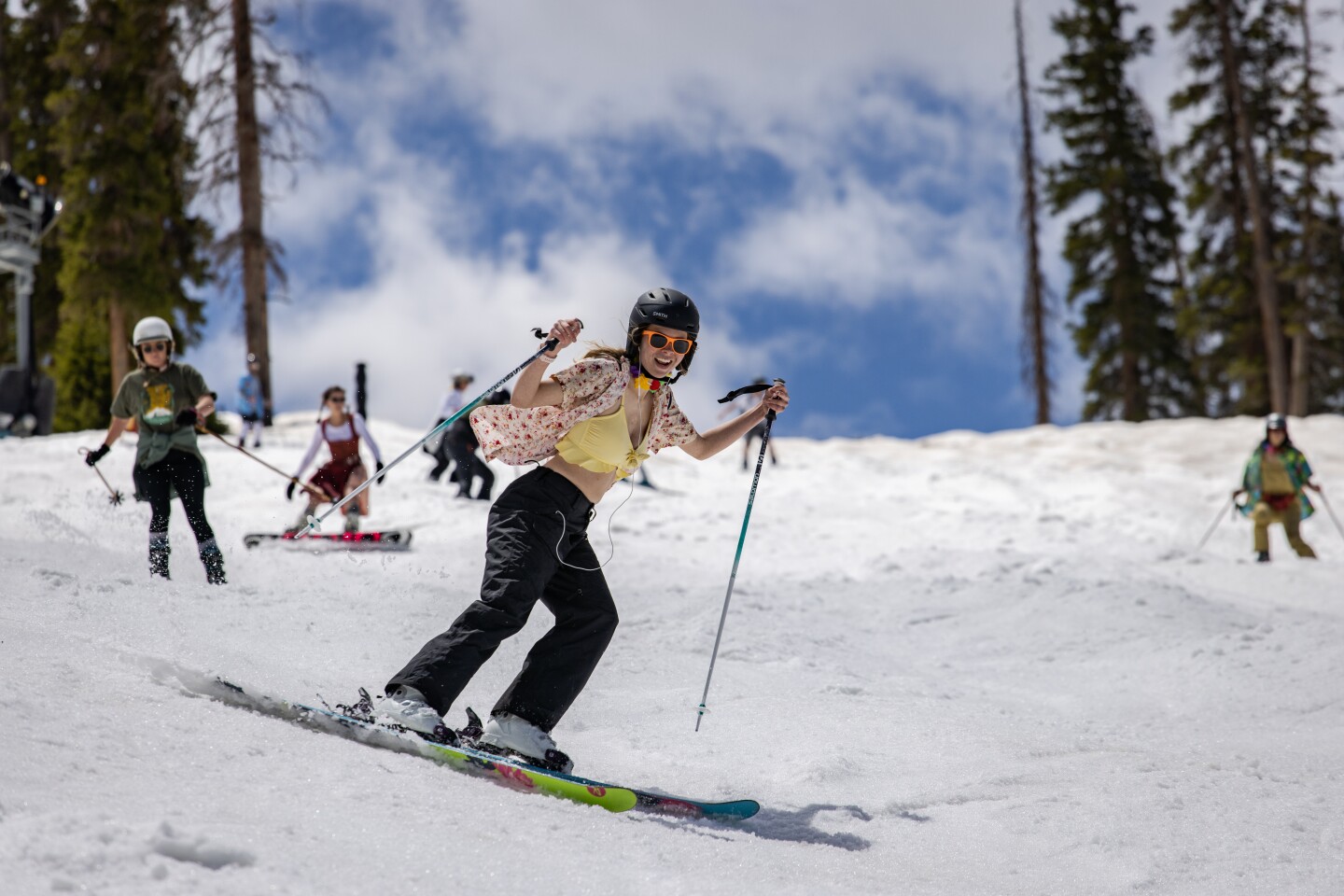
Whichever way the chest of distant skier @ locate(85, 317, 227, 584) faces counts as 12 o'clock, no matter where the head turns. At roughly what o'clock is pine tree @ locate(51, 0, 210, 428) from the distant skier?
The pine tree is roughly at 6 o'clock from the distant skier.

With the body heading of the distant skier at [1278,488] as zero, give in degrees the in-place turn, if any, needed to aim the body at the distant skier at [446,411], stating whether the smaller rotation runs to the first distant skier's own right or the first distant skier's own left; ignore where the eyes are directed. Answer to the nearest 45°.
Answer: approximately 90° to the first distant skier's own right

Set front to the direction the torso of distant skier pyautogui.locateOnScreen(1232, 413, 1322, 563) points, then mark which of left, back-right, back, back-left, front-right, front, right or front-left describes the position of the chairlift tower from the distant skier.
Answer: right

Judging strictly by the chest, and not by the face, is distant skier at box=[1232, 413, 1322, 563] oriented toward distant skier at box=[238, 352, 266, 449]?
no

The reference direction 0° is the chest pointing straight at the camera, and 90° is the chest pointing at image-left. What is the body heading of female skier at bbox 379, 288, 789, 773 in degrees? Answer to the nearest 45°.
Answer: approximately 315°

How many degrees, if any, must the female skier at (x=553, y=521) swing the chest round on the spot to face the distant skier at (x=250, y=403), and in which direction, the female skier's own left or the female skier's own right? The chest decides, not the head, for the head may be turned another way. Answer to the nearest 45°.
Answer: approximately 135° to the female skier's own left

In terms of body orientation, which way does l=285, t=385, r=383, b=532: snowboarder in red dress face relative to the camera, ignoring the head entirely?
toward the camera

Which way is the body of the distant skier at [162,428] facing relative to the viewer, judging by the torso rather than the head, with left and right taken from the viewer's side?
facing the viewer

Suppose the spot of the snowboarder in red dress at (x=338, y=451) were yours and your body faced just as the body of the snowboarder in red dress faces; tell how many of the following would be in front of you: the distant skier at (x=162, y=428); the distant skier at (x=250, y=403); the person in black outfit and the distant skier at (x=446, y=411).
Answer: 1

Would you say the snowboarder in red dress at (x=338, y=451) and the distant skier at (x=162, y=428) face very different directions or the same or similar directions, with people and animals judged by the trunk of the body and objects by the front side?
same or similar directions

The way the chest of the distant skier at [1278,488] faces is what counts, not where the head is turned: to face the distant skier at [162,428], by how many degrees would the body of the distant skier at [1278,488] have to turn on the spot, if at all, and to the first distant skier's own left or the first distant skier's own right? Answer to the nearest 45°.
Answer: approximately 45° to the first distant skier's own right

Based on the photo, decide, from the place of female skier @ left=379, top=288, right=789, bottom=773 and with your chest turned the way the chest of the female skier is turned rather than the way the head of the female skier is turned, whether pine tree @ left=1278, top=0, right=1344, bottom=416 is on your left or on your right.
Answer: on your left

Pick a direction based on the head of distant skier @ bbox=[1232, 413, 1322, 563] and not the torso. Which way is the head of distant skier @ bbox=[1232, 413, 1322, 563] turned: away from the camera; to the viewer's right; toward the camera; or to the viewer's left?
toward the camera

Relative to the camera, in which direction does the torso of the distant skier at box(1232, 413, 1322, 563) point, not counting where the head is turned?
toward the camera

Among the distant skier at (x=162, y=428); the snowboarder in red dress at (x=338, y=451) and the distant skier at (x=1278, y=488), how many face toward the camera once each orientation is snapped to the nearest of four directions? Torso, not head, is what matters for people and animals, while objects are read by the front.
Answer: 3

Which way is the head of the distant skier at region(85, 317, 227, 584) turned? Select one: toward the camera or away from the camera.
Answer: toward the camera
